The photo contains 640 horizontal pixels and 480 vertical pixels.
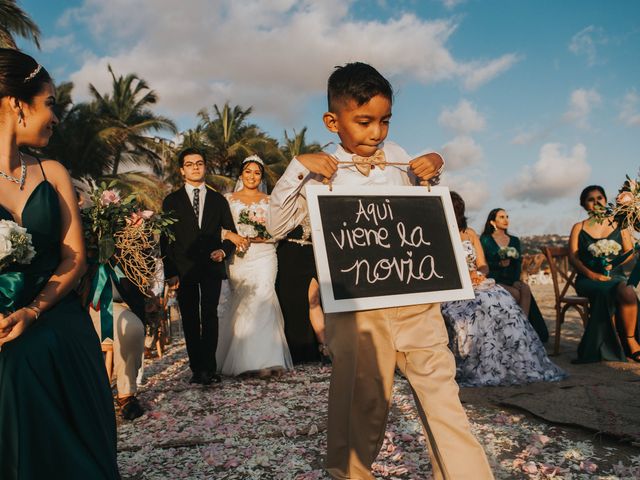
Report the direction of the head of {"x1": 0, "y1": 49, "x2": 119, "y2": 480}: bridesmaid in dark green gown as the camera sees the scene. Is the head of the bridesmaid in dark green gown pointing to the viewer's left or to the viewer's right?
to the viewer's right

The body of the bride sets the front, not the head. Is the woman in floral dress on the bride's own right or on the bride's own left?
on the bride's own left

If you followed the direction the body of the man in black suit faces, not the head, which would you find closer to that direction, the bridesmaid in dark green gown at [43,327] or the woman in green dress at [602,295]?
the bridesmaid in dark green gown

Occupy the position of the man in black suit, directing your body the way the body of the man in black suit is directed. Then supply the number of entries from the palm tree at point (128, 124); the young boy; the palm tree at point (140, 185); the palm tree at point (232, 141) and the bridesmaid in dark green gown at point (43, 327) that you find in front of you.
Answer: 2

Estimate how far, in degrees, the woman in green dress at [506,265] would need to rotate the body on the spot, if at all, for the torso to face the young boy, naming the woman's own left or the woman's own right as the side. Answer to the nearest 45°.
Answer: approximately 45° to the woman's own right

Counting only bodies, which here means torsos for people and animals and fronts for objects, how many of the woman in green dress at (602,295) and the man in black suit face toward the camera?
2

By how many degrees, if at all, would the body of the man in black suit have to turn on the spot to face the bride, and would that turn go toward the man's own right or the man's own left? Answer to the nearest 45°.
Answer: approximately 135° to the man's own left

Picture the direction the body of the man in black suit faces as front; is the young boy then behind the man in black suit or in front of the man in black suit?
in front

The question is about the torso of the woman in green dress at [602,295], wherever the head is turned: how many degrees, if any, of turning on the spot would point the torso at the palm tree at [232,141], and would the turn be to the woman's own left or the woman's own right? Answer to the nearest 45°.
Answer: approximately 135° to the woman's own right

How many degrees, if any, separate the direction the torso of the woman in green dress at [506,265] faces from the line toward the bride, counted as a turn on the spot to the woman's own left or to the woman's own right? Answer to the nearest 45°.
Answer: approximately 90° to the woman's own right

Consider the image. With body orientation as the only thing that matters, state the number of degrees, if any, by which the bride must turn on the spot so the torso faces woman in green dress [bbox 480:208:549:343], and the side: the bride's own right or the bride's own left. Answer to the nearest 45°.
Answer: approximately 90° to the bride's own left

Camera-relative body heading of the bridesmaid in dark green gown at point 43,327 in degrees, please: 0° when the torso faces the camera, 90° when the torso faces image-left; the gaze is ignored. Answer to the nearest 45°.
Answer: approximately 0°
